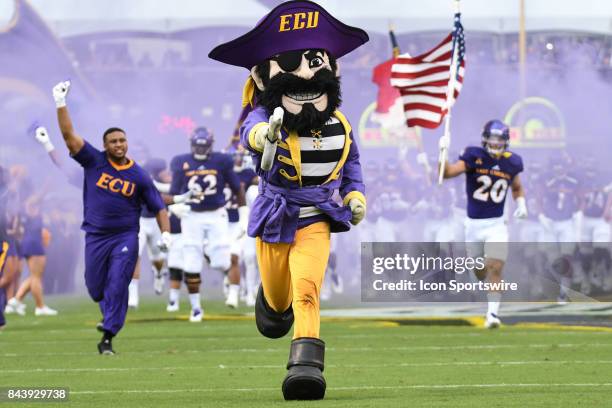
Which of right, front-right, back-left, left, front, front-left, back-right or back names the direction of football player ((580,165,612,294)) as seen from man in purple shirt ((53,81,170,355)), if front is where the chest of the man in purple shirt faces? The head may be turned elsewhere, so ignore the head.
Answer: back-left

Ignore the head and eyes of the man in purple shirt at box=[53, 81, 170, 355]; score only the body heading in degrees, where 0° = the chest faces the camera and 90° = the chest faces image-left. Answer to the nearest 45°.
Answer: approximately 0°
